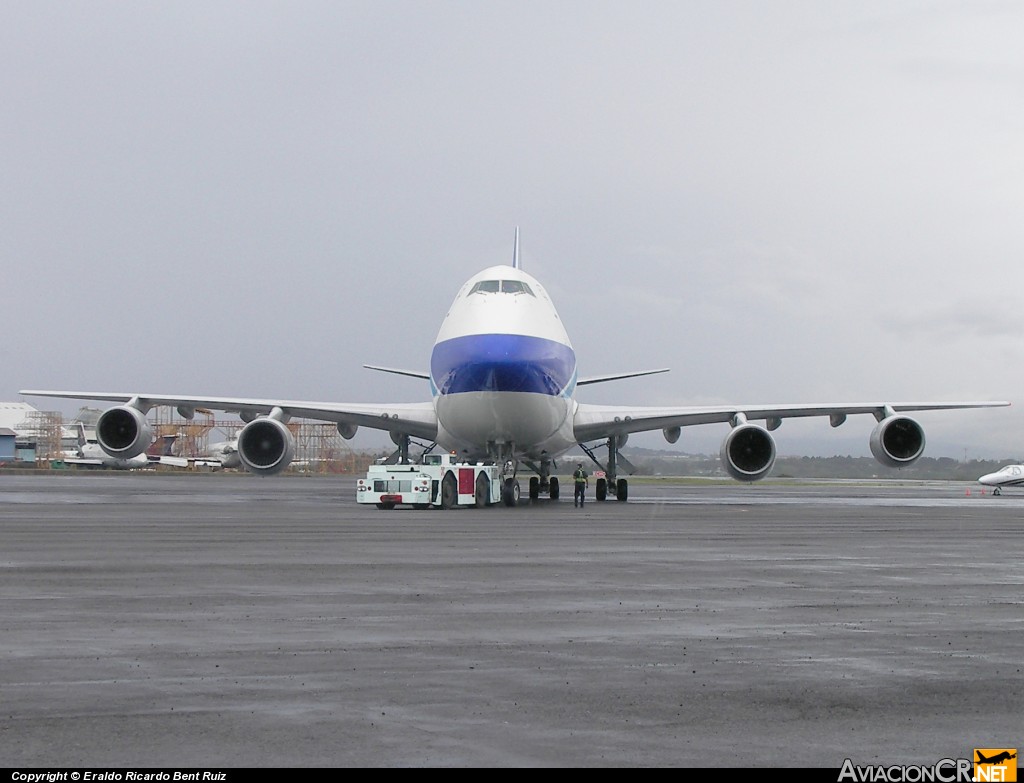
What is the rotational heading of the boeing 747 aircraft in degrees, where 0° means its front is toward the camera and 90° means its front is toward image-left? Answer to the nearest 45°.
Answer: approximately 0°

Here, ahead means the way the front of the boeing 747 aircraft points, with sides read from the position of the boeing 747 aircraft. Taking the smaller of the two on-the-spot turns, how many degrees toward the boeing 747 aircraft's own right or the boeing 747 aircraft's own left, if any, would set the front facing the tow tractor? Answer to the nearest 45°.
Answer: approximately 45° to the boeing 747 aircraft's own right

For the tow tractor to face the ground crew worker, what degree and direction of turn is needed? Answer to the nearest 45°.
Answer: approximately 180°

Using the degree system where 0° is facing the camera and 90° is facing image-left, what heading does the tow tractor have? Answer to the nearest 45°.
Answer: approximately 45°

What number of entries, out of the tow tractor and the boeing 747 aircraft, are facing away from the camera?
0

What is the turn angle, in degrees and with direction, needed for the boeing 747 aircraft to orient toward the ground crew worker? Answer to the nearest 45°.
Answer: approximately 90° to its left

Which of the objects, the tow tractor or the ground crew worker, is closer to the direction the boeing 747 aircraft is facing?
the tow tractor

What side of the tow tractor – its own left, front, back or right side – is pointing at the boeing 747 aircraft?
back
